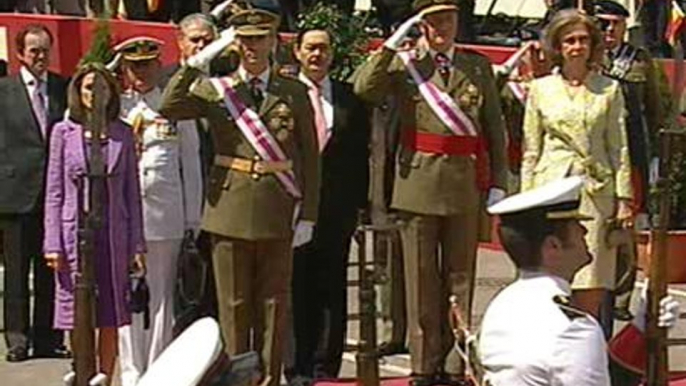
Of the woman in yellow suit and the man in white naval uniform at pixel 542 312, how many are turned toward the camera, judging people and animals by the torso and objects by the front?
1

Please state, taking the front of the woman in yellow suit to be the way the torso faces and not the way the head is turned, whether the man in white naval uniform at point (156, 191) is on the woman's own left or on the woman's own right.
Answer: on the woman's own right

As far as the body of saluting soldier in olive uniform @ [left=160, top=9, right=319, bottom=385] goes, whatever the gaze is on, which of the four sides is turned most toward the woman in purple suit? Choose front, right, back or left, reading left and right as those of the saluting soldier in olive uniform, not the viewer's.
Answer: right

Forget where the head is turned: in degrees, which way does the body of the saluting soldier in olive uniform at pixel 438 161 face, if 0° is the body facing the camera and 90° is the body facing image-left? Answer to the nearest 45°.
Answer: approximately 0°

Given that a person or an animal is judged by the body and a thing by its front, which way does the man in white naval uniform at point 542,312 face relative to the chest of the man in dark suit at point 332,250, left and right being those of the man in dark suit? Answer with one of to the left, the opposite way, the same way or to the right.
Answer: the opposite way

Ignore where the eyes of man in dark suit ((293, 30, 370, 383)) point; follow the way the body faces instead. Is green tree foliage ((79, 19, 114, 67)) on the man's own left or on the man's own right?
on the man's own right

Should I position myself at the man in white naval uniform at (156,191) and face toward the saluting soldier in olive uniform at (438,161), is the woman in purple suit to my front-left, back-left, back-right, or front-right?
back-right
